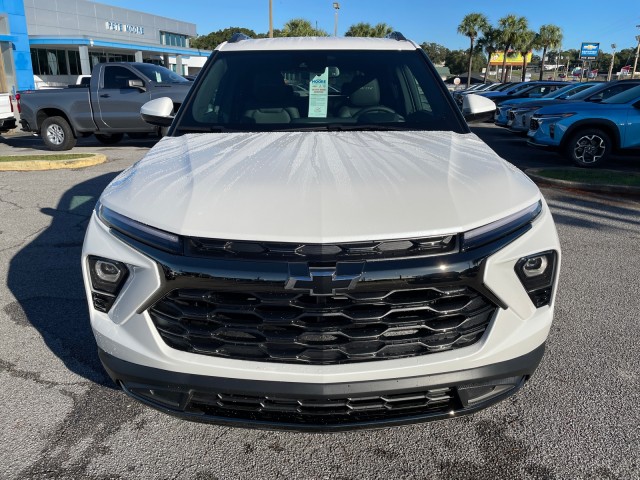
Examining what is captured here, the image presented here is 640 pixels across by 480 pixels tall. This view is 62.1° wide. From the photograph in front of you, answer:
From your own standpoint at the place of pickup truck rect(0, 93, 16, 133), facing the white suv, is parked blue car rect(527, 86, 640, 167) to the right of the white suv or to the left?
left

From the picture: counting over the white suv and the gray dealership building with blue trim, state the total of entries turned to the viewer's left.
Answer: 0

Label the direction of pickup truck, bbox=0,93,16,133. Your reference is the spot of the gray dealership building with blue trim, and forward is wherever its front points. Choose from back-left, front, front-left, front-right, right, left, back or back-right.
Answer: front-right

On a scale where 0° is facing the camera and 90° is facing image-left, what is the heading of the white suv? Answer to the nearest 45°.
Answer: approximately 0°

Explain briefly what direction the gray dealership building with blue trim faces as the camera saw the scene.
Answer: facing the viewer and to the right of the viewer

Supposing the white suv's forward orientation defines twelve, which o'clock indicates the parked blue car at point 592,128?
The parked blue car is roughly at 7 o'clock from the white suv.

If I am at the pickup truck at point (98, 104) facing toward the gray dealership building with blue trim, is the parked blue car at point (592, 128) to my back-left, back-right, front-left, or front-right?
back-right

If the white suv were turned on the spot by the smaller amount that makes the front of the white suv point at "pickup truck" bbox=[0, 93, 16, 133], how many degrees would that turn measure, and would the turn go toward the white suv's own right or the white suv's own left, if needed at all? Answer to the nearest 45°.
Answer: approximately 135° to the white suv's own right

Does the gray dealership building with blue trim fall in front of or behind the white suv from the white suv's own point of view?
behind
